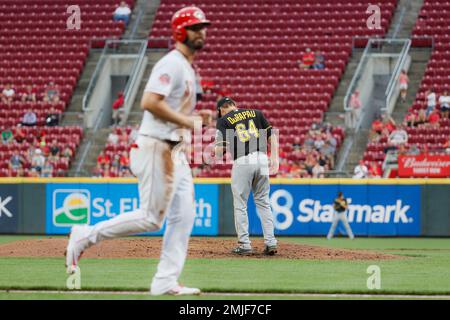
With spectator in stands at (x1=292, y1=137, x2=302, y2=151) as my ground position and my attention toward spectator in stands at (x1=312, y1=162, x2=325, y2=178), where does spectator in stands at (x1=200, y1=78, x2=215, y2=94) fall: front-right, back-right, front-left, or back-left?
back-right

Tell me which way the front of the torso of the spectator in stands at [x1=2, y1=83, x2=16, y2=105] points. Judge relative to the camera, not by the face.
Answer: toward the camera

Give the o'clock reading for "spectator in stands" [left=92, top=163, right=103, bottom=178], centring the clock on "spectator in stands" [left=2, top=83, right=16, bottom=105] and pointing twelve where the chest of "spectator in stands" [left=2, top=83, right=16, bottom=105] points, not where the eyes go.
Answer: "spectator in stands" [left=92, top=163, right=103, bottom=178] is roughly at 11 o'clock from "spectator in stands" [left=2, top=83, right=16, bottom=105].

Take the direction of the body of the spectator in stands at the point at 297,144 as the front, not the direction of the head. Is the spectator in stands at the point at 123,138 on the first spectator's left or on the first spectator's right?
on the first spectator's right

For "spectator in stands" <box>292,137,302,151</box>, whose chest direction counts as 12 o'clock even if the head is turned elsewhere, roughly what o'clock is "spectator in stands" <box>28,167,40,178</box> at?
"spectator in stands" <box>28,167,40,178</box> is roughly at 3 o'clock from "spectator in stands" <box>292,137,302,151</box>.

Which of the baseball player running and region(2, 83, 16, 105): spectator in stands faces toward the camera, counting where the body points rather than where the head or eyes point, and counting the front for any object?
the spectator in stands

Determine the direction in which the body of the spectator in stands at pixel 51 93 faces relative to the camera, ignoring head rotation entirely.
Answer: toward the camera

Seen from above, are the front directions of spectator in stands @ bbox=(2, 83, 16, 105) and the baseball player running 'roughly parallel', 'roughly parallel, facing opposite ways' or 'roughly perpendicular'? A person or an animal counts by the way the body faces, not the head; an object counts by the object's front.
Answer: roughly perpendicular

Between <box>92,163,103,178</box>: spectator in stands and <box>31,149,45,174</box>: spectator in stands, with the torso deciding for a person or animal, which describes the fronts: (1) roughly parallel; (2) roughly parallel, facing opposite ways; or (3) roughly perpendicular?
roughly parallel
